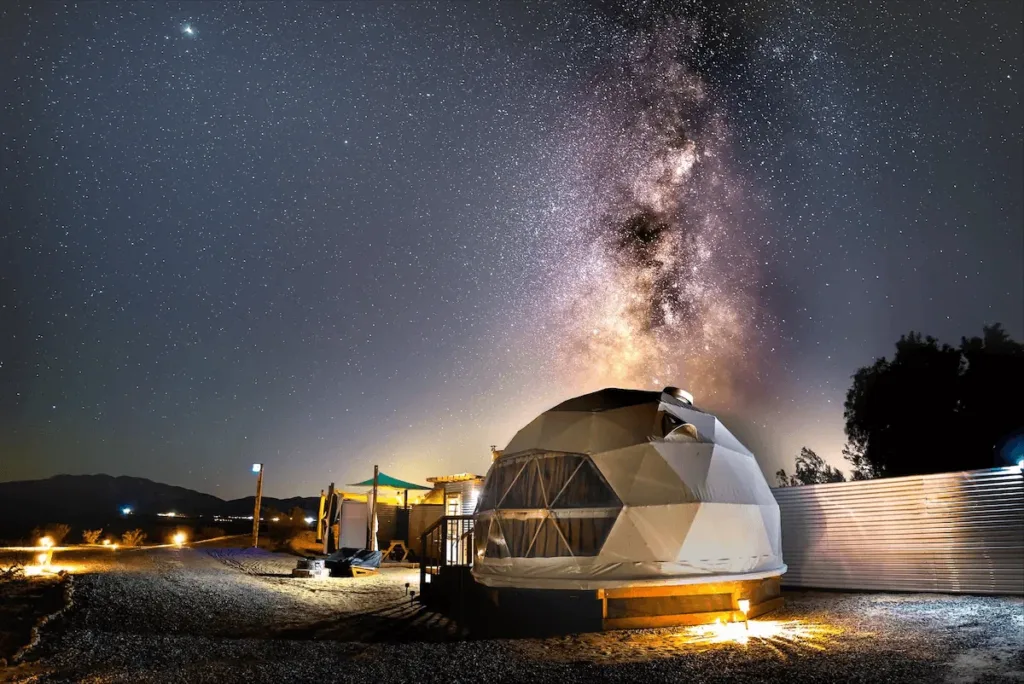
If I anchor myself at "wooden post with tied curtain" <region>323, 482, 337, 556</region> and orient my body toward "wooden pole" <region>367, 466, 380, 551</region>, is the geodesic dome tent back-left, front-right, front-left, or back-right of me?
front-right

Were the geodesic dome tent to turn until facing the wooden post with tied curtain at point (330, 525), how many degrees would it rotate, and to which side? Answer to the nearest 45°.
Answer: approximately 90° to its right

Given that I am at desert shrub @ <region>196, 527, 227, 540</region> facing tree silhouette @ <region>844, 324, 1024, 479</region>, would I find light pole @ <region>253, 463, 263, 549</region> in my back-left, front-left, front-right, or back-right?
front-right

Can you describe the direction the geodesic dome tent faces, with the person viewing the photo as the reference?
facing the viewer and to the left of the viewer

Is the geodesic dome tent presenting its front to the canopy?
no

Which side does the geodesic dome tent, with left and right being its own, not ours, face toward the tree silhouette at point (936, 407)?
back

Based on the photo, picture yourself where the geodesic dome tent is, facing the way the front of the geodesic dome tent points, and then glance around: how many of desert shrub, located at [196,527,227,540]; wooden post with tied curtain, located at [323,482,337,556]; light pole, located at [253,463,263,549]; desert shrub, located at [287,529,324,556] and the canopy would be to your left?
0

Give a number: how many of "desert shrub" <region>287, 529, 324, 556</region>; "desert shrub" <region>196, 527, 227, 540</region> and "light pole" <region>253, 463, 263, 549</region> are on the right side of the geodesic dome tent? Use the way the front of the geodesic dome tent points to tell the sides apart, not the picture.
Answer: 3

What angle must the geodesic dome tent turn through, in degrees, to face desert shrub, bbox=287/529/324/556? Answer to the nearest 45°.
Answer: approximately 90° to its right

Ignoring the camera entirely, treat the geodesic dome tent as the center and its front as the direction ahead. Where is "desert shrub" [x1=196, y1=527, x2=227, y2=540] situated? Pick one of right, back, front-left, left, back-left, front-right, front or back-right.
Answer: right

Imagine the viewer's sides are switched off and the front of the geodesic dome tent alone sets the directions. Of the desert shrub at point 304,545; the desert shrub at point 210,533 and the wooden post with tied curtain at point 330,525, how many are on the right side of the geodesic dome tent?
3

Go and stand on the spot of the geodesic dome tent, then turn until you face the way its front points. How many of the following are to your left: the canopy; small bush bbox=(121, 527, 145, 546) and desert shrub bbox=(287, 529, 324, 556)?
0

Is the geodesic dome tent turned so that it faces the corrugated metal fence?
no

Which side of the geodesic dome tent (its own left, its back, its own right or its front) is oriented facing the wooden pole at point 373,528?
right

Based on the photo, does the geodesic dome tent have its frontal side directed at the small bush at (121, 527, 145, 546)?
no
